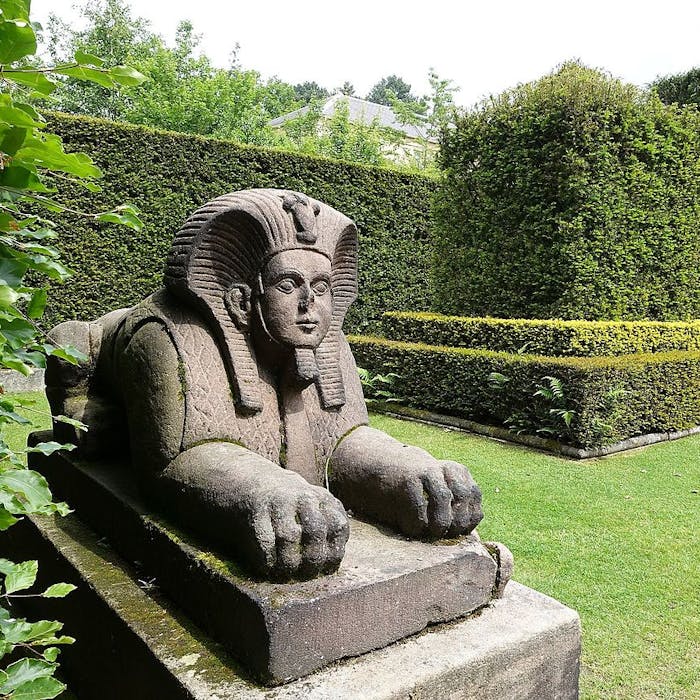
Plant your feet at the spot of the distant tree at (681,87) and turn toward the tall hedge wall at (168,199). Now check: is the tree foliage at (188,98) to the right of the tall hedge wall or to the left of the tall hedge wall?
right

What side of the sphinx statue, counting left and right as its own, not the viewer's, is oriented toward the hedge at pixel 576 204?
left

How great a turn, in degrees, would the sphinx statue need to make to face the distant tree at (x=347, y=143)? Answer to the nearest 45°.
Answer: approximately 135° to its left

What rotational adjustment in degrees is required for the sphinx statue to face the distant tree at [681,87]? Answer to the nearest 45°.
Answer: approximately 90° to its left

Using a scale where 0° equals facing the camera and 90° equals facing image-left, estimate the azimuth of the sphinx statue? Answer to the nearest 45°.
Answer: approximately 315°

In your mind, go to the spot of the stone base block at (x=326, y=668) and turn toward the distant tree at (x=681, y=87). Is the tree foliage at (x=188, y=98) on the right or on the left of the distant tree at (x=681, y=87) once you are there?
left

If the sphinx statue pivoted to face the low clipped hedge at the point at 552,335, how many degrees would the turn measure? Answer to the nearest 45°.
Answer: approximately 90° to its left
